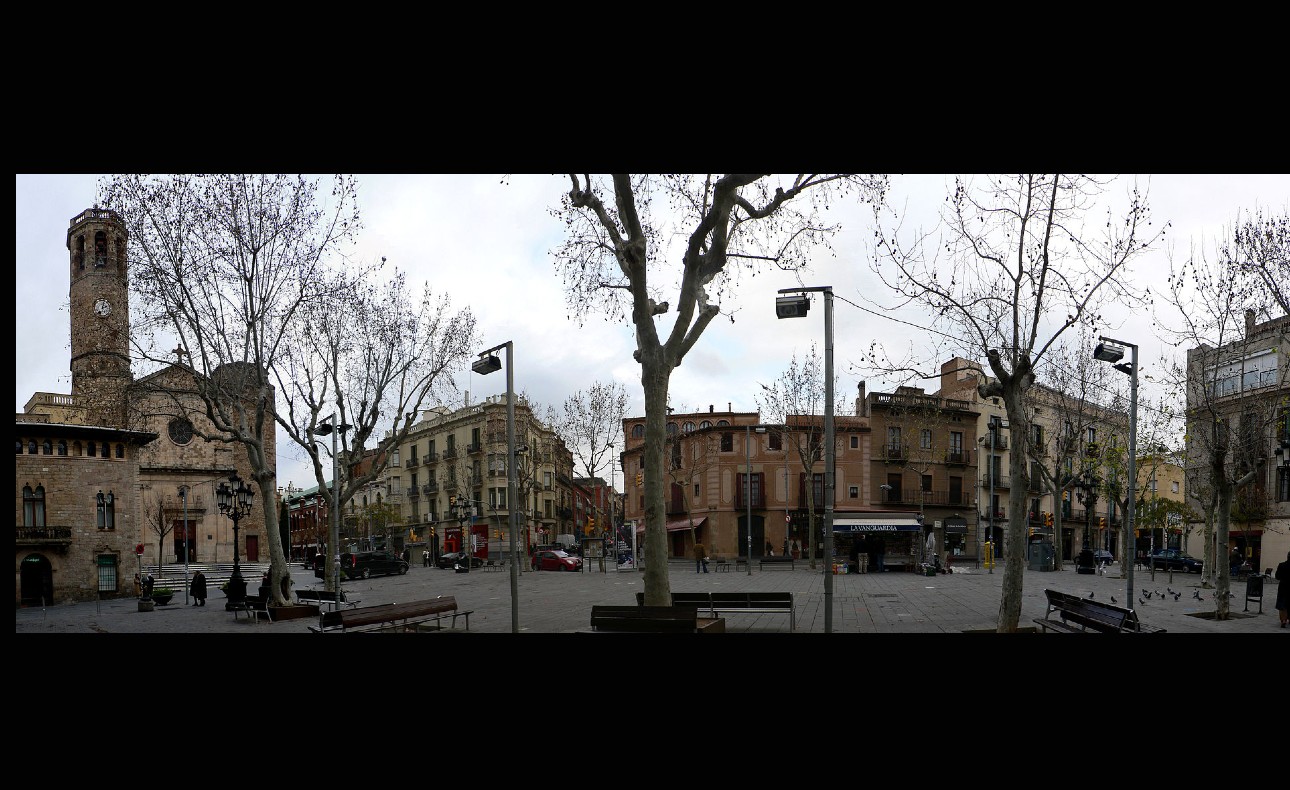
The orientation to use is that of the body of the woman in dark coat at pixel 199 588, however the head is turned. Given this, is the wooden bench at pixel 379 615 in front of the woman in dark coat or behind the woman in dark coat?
behind

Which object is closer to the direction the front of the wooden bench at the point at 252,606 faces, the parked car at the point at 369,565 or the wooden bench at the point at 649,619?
the wooden bench

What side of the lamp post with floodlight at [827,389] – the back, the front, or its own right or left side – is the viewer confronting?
left

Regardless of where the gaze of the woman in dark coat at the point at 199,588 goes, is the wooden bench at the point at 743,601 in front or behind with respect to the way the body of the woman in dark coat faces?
behind

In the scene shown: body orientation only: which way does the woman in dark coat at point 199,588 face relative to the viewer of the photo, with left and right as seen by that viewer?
facing away from the viewer
